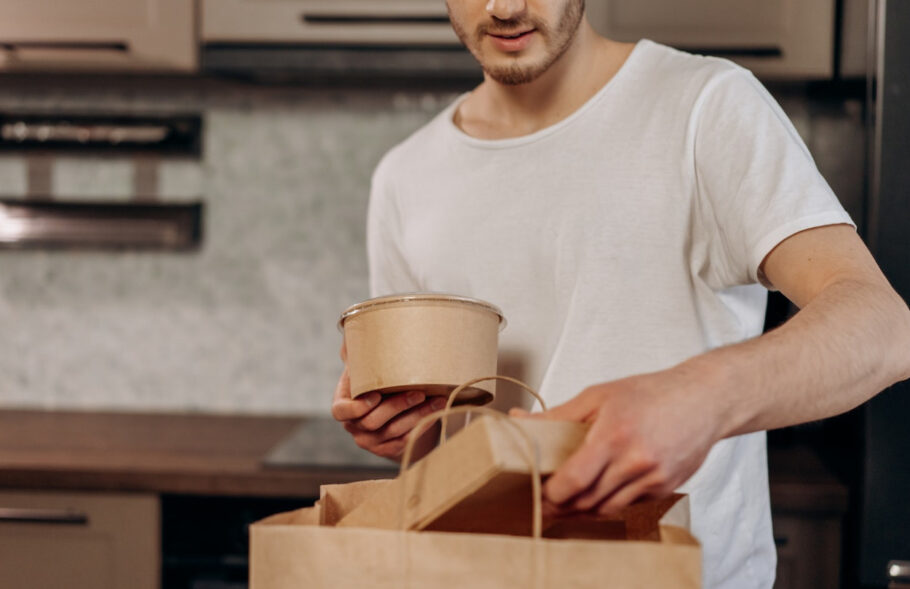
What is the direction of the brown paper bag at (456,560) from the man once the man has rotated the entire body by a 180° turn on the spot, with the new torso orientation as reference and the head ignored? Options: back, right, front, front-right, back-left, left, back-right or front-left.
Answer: back-right

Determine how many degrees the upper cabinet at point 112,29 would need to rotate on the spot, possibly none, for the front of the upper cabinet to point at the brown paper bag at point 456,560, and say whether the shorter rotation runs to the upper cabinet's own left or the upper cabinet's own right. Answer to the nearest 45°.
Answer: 0° — it already faces it

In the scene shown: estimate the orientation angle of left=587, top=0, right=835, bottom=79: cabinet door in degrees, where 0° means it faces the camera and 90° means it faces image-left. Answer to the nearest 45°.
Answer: approximately 0°

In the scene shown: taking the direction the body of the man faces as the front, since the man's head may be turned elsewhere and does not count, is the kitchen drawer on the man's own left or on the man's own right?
on the man's own right
